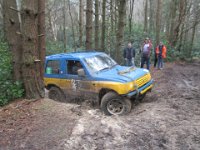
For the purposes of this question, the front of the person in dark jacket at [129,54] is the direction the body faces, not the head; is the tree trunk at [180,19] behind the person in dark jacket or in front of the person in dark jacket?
behind

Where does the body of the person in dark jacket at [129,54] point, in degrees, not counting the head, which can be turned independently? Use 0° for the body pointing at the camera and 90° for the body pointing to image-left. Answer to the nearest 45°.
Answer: approximately 0°

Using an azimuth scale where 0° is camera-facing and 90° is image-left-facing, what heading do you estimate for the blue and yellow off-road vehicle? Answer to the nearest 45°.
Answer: approximately 315°

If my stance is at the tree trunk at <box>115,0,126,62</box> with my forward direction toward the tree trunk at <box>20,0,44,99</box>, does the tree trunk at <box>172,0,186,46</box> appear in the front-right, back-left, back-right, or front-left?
back-left

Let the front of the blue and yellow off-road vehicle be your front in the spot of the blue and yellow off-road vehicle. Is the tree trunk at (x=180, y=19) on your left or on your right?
on your left
